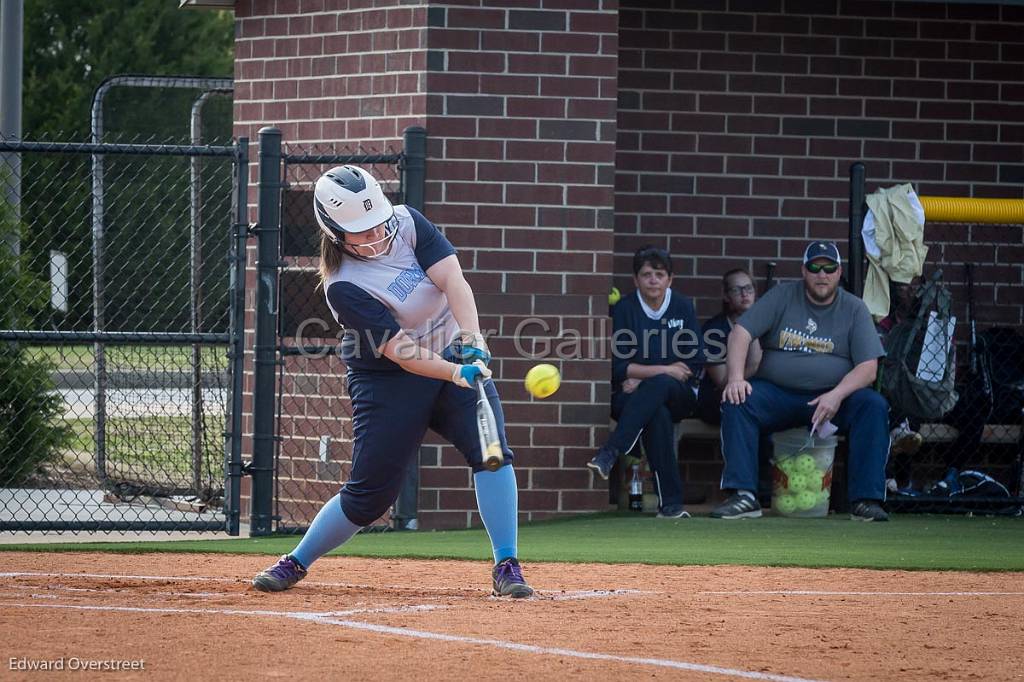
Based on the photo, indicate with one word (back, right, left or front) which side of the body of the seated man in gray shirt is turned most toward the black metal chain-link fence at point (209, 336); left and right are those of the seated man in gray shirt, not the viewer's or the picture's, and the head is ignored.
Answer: right

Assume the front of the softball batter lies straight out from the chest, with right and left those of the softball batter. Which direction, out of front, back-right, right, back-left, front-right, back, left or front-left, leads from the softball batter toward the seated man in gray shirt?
left

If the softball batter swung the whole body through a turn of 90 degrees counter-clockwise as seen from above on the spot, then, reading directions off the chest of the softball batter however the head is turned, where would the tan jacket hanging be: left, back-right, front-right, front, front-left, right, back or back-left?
front

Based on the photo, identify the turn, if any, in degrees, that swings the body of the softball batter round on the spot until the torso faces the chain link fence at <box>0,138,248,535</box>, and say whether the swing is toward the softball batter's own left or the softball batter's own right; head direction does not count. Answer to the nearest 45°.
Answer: approximately 180°

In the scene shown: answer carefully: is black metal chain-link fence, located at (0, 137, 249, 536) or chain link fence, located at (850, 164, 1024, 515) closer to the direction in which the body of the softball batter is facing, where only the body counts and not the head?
the chain link fence

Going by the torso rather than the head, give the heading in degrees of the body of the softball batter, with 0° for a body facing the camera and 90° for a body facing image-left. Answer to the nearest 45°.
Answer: approximately 315°

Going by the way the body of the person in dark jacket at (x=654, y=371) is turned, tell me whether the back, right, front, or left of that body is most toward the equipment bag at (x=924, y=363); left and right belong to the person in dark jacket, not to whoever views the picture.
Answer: left

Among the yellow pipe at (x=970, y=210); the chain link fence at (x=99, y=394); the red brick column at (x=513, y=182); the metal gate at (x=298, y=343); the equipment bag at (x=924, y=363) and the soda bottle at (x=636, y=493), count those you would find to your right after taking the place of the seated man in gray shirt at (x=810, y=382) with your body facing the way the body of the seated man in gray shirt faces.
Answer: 4

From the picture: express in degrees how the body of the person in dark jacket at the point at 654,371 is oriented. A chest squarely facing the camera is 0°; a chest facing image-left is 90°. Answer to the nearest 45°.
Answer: approximately 0°

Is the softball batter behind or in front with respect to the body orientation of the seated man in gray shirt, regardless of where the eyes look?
in front

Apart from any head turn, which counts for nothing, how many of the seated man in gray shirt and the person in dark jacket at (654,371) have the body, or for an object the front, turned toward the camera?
2

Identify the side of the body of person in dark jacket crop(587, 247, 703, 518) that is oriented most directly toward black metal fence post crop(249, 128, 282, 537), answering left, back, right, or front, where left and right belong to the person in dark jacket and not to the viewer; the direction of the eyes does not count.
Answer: right

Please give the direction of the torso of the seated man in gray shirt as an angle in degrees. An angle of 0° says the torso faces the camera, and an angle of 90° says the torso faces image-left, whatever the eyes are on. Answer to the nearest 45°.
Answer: approximately 0°
